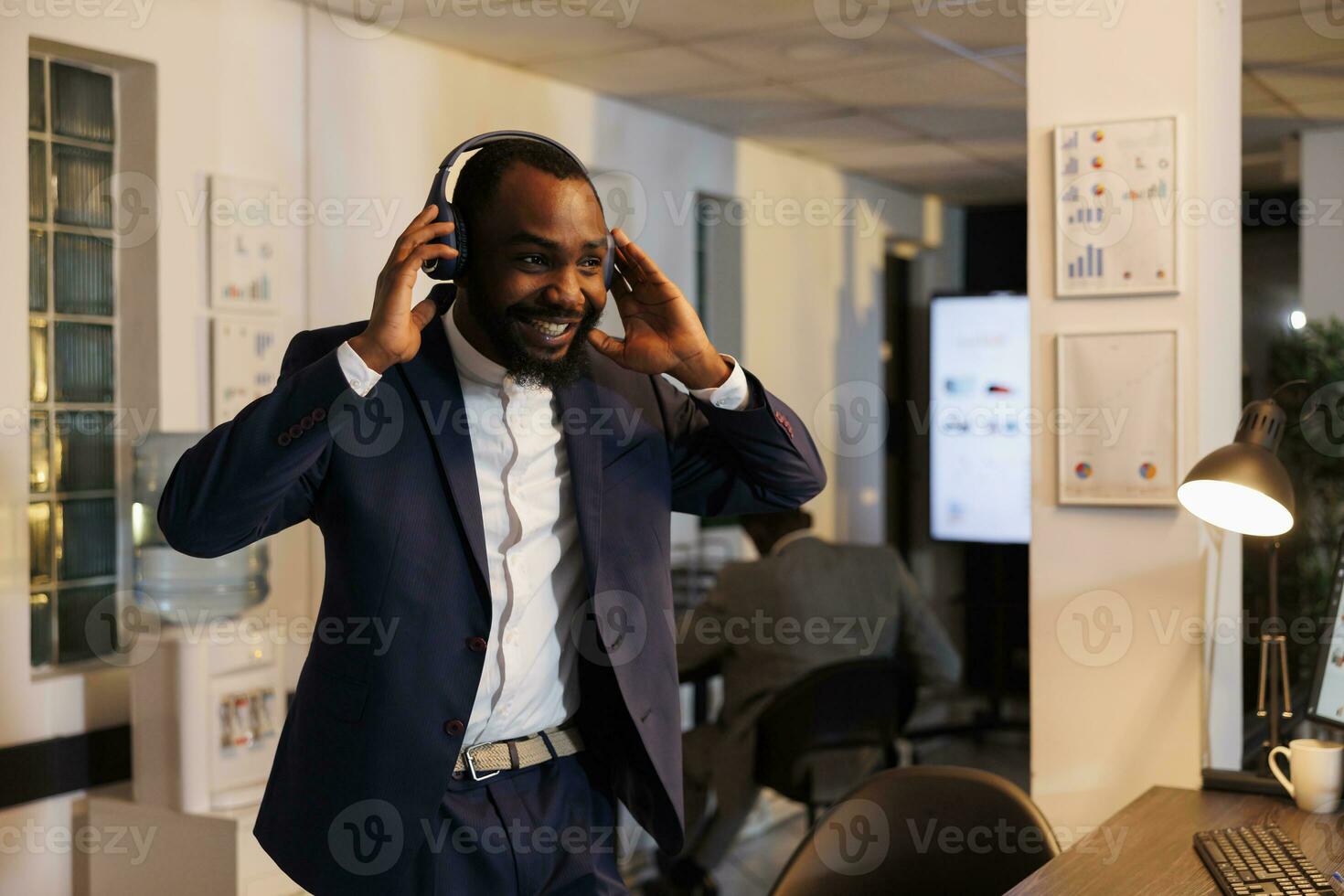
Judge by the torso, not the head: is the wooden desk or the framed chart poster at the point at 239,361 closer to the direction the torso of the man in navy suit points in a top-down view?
the wooden desk

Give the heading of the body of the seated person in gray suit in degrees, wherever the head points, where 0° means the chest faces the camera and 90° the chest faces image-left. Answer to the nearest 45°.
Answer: approximately 135°

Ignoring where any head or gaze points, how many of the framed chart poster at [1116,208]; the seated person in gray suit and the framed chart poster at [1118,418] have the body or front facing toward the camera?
2

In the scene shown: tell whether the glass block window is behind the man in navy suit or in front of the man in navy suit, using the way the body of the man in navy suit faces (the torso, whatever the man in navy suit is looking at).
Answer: behind

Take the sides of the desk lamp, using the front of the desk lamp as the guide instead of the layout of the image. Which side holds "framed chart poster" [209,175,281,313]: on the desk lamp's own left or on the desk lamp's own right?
on the desk lamp's own right

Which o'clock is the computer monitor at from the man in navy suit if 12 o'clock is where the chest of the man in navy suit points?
The computer monitor is roughly at 10 o'clock from the man in navy suit.

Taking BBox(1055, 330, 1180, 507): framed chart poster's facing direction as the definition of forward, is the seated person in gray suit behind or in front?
behind

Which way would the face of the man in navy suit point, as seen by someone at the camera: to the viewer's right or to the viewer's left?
to the viewer's right

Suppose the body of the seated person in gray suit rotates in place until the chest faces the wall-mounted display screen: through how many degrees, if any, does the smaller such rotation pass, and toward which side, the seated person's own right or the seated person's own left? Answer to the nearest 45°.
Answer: approximately 45° to the seated person's own right
